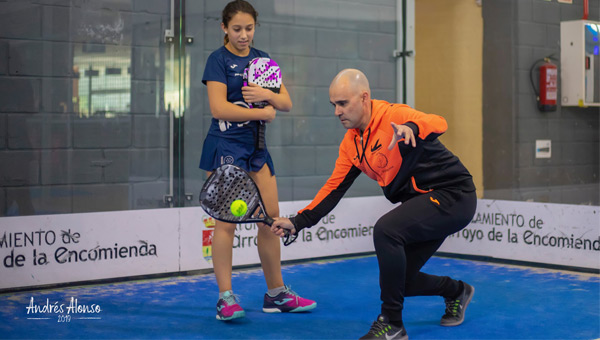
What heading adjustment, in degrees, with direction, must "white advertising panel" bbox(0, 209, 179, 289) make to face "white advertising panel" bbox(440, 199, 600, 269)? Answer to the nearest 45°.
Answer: approximately 45° to its left

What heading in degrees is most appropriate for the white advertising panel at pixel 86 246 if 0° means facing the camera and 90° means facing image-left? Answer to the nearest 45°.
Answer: approximately 315°

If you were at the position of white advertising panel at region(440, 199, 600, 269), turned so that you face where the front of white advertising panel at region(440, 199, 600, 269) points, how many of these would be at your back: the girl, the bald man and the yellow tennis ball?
0

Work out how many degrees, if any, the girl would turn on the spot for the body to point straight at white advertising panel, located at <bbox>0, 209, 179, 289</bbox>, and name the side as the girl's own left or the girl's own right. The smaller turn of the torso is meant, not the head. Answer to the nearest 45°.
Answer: approximately 180°

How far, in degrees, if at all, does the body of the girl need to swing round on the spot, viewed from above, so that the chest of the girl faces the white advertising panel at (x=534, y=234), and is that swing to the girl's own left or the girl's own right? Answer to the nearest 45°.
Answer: approximately 90° to the girl's own left

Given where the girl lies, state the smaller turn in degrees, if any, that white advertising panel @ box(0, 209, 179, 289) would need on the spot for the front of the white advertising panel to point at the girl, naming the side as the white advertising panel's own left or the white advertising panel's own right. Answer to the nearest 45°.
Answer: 0° — it already faces them

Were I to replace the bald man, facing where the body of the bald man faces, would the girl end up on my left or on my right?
on my right

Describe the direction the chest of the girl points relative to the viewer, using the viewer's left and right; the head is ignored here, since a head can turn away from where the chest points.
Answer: facing the viewer and to the right of the viewer

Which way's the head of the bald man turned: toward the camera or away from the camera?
toward the camera

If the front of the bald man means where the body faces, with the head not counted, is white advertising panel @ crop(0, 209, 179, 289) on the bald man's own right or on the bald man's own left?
on the bald man's own right

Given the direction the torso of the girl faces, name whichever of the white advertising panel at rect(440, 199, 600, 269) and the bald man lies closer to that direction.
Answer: the bald man

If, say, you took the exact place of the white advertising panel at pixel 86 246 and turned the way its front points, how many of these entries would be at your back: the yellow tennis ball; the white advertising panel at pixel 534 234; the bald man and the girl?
0

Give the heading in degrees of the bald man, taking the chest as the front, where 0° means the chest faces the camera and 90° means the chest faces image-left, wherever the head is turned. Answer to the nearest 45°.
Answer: approximately 45°

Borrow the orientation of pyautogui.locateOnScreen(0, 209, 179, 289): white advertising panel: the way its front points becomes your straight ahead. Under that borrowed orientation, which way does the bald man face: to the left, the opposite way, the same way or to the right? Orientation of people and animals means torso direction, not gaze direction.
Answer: to the right

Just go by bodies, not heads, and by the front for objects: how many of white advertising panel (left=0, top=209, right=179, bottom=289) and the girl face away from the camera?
0
